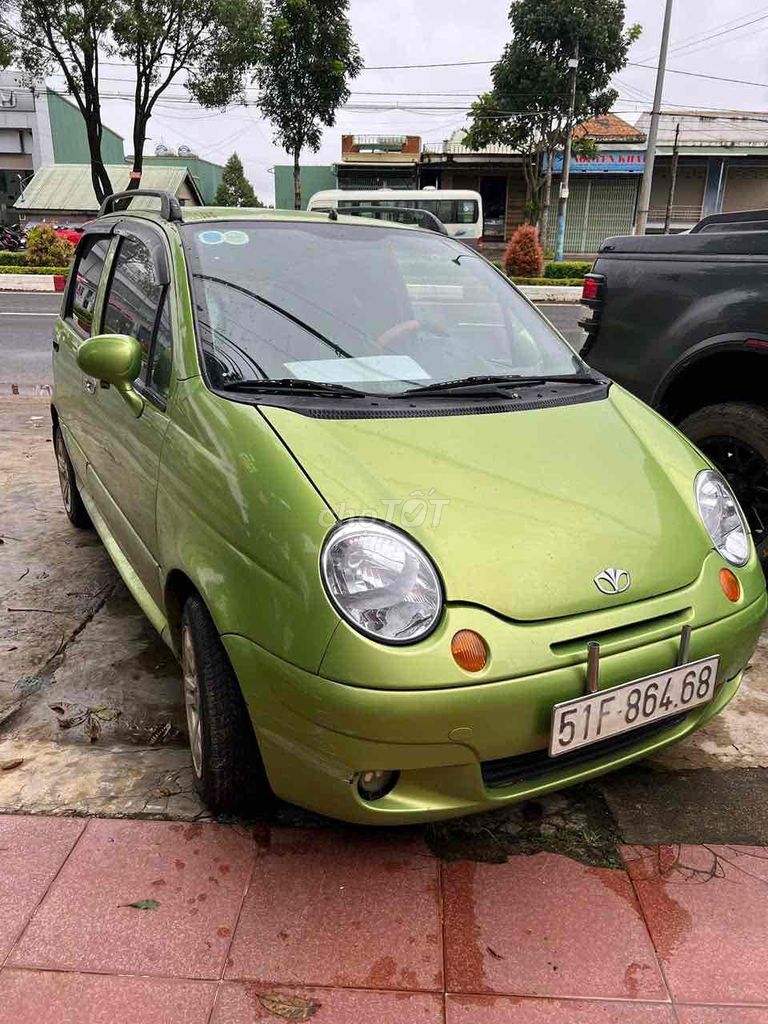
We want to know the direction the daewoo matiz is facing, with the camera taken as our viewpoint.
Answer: facing the viewer and to the right of the viewer

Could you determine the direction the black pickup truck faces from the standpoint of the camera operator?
facing to the right of the viewer

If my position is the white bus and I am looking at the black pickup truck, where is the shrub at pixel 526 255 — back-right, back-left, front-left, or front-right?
front-left

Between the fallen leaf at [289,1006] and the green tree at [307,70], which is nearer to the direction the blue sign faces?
the fallen leaf

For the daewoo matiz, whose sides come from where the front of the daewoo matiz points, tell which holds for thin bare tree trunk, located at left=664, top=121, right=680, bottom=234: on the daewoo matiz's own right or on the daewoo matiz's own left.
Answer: on the daewoo matiz's own left

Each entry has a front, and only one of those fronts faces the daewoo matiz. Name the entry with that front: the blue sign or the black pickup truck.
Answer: the blue sign

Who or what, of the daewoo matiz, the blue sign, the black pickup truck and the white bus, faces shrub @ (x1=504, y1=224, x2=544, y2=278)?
the blue sign

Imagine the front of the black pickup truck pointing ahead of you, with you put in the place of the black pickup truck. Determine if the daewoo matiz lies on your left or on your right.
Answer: on your right

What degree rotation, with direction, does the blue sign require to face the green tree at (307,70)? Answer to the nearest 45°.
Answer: approximately 45° to its right

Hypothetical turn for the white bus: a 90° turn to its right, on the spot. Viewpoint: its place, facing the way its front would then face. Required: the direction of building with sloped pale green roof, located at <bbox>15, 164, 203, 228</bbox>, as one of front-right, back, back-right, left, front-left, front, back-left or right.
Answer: front-left

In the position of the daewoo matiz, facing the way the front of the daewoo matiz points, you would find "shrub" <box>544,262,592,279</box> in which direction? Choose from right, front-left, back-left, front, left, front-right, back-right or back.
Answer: back-left

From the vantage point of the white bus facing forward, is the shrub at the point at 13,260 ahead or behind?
ahead

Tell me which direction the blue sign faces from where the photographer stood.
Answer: facing the viewer
